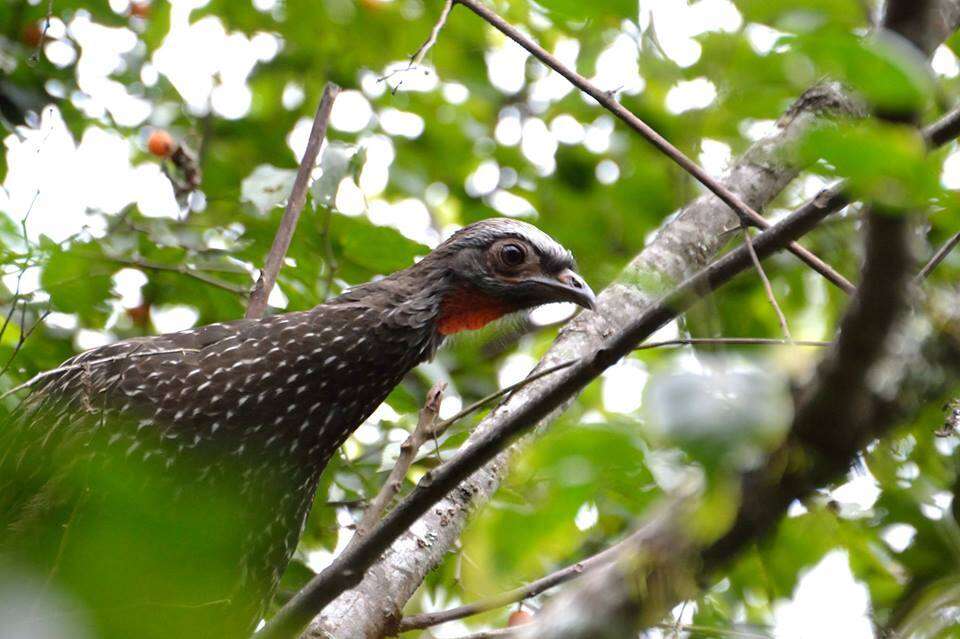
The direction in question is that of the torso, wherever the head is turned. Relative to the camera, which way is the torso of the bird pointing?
to the viewer's right
